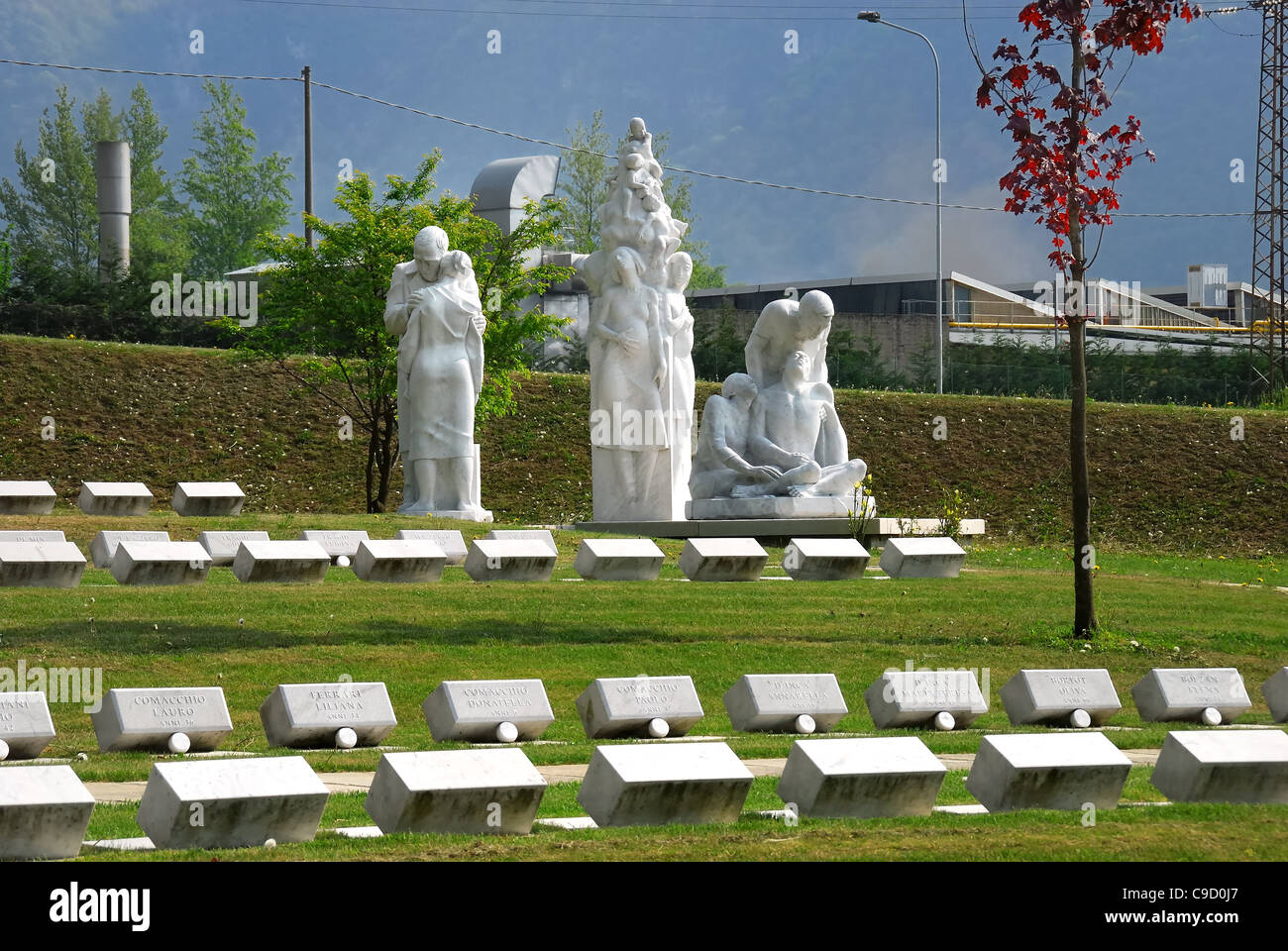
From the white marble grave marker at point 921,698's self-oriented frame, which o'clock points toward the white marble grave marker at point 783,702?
the white marble grave marker at point 783,702 is roughly at 2 o'clock from the white marble grave marker at point 921,698.

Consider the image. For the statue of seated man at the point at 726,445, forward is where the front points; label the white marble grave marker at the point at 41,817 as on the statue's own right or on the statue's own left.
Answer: on the statue's own right

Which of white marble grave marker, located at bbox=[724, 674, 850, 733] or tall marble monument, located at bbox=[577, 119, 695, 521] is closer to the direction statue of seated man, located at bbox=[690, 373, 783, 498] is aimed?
the white marble grave marker

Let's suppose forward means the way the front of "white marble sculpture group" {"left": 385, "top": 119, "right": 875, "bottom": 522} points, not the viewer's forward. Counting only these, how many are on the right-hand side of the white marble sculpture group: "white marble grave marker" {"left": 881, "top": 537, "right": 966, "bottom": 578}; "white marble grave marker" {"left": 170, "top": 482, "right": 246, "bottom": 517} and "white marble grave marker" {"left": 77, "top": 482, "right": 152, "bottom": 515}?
2

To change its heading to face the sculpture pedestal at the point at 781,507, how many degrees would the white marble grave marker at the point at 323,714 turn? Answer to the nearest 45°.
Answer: approximately 135° to its left

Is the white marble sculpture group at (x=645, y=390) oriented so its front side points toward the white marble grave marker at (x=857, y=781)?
yes
